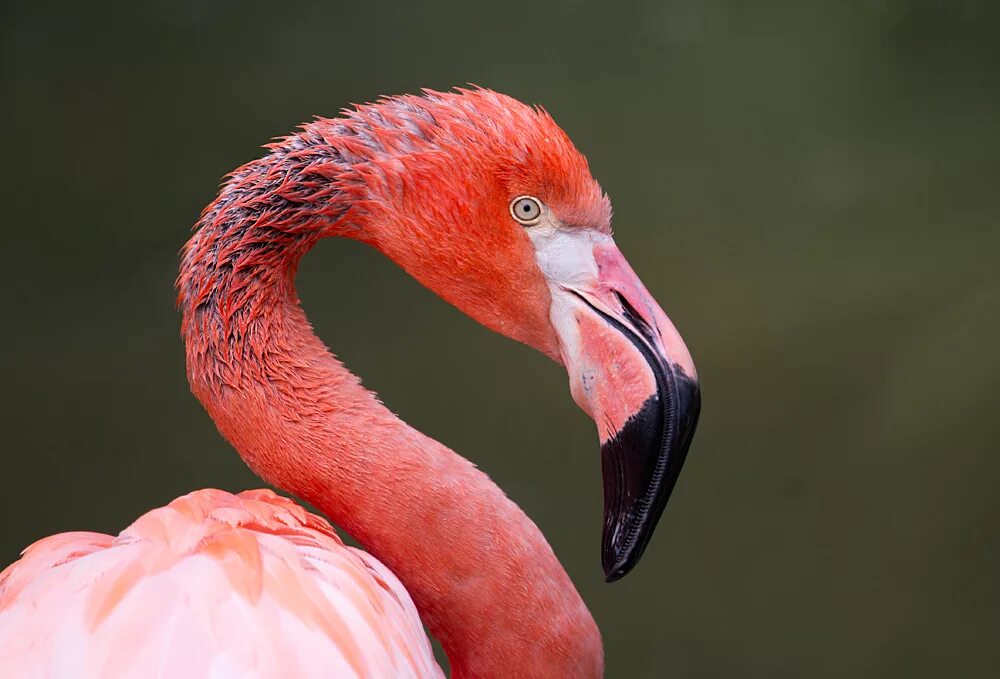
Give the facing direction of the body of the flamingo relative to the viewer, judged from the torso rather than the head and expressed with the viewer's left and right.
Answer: facing to the right of the viewer
